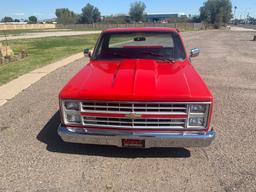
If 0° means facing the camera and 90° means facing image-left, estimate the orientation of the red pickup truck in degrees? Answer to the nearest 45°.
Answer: approximately 0°
